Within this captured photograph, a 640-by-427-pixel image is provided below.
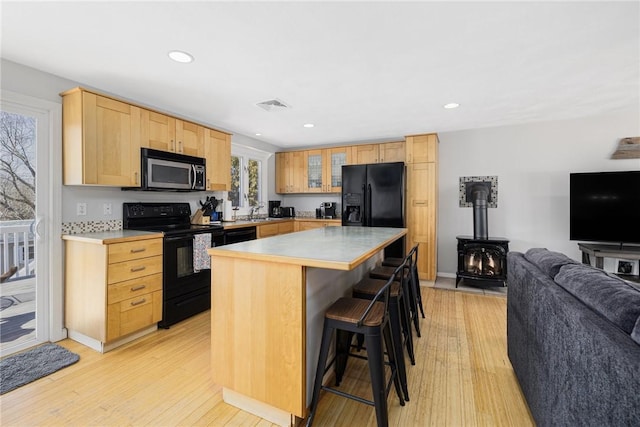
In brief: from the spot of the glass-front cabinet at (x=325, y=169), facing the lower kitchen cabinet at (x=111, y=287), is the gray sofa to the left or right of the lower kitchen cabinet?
left

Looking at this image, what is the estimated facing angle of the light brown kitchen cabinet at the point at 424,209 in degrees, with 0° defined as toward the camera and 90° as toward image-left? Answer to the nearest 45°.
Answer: approximately 0°

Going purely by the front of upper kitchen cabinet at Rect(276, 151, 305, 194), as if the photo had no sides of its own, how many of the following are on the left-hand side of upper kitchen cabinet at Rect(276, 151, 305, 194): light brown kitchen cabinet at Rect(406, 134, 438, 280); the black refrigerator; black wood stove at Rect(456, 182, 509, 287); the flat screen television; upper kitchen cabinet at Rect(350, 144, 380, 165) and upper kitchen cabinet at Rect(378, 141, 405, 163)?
6

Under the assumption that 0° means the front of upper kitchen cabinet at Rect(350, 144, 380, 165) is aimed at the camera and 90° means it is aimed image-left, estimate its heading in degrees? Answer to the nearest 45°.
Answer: approximately 0°

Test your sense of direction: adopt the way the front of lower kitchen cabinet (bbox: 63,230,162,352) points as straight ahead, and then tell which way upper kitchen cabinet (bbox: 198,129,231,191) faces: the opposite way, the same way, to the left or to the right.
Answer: the same way

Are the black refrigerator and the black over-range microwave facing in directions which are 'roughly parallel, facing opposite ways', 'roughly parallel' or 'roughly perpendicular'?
roughly perpendicular

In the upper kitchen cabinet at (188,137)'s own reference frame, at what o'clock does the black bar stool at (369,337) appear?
The black bar stool is roughly at 1 o'clock from the upper kitchen cabinet.

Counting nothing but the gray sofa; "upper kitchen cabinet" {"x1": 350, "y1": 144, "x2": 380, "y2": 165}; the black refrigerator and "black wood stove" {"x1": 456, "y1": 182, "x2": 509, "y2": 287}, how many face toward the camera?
3

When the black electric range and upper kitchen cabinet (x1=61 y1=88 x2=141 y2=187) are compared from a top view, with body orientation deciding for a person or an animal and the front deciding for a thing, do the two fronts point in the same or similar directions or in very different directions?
same or similar directions

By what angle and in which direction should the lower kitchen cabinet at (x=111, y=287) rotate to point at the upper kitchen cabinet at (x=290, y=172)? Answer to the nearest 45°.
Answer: approximately 90° to its left

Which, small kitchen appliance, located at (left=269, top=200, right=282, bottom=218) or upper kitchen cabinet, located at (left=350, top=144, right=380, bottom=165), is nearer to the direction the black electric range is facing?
the upper kitchen cabinet

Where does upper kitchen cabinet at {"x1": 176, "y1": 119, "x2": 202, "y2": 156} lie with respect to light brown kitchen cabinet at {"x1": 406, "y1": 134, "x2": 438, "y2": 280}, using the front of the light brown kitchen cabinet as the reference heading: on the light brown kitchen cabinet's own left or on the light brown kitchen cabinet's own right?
on the light brown kitchen cabinet's own right

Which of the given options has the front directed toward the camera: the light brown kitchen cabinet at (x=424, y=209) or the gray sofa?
the light brown kitchen cabinet

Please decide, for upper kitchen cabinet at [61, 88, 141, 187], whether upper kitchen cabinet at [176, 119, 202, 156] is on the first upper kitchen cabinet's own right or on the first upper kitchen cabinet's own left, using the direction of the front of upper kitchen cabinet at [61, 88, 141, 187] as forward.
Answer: on the first upper kitchen cabinet's own left

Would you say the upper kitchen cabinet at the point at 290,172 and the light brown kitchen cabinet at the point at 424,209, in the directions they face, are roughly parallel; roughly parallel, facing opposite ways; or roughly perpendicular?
roughly parallel

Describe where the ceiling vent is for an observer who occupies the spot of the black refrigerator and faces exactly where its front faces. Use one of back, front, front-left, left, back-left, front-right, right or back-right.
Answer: front-right

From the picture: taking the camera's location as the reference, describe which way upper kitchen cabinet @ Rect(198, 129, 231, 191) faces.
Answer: facing the viewer and to the right of the viewer

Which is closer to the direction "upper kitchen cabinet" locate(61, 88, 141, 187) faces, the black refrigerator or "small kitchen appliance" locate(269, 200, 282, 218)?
the black refrigerator

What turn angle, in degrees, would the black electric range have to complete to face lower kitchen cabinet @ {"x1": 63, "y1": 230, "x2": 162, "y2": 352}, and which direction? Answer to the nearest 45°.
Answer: approximately 90° to its right

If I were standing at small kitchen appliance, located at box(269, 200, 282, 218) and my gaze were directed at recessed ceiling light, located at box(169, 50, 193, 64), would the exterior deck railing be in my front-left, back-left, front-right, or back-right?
front-right
